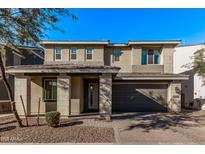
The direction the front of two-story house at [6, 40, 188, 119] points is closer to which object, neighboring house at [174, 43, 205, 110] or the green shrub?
the green shrub

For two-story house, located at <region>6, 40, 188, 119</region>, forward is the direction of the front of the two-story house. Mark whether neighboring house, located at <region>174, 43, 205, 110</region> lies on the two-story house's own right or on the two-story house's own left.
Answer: on the two-story house's own left

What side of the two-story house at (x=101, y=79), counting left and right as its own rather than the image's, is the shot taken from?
front

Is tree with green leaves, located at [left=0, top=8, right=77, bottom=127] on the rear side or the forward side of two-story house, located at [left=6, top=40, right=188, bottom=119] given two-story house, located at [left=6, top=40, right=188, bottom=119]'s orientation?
on the forward side

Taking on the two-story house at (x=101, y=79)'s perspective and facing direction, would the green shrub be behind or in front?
in front

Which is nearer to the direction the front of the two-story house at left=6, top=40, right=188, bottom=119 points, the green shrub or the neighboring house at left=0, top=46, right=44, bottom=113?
the green shrub
